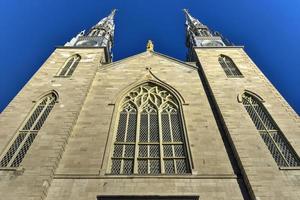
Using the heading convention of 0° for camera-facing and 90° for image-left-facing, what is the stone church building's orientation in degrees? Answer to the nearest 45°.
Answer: approximately 0°
